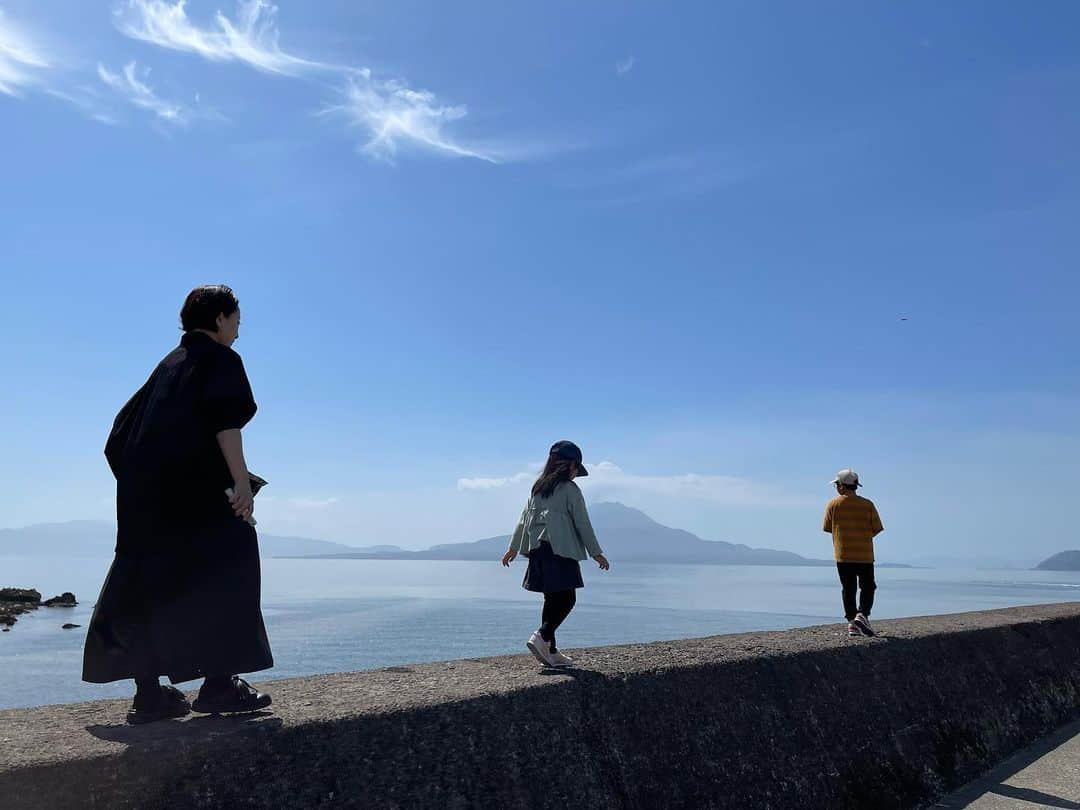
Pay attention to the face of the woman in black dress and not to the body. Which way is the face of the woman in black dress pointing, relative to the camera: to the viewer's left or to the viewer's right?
to the viewer's right

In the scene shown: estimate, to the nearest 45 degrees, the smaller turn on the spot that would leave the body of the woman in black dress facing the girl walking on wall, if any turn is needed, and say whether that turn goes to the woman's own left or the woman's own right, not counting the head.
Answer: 0° — they already face them

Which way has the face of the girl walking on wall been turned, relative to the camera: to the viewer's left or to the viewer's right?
to the viewer's right

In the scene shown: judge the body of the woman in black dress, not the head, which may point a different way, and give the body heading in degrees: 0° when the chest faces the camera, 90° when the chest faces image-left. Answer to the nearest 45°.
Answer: approximately 225°

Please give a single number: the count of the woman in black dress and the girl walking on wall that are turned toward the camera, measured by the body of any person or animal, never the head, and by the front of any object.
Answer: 0

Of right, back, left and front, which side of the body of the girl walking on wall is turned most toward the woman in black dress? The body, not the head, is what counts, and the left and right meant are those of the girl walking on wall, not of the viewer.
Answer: back

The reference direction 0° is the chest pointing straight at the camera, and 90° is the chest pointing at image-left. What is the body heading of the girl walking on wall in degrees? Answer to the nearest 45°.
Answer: approximately 225°
